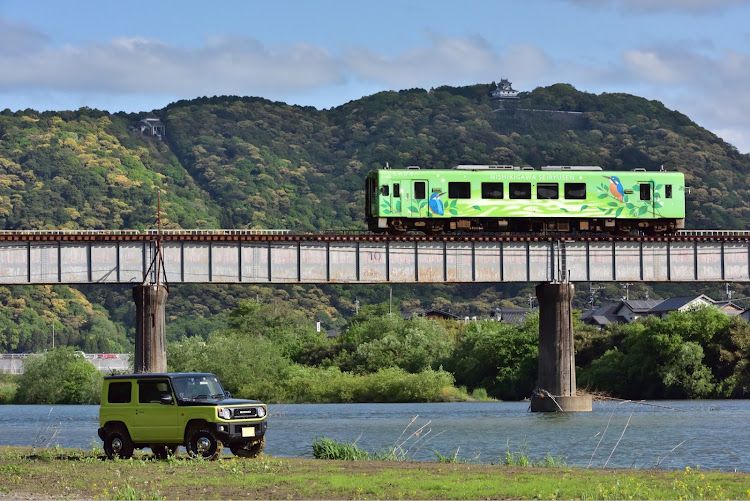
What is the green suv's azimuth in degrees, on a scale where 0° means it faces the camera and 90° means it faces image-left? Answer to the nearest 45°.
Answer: approximately 315°
